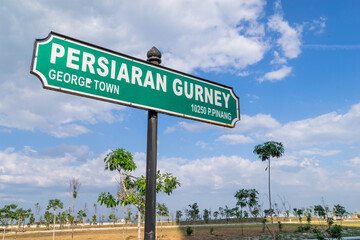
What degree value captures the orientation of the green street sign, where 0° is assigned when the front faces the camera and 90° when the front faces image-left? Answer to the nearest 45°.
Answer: approximately 315°
